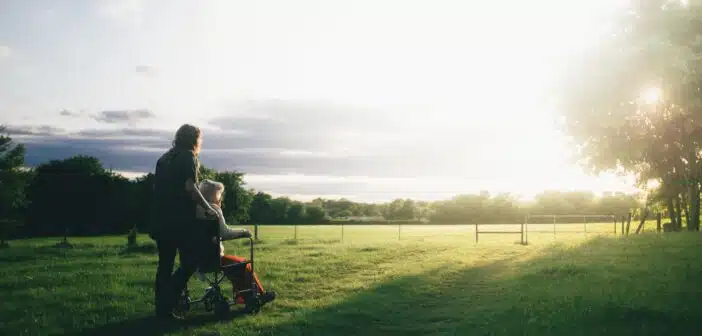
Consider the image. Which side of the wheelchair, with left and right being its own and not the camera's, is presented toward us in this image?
right

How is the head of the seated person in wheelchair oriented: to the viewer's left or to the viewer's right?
to the viewer's right

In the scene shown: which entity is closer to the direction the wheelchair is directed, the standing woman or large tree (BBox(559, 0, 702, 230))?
the large tree

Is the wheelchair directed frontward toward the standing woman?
no

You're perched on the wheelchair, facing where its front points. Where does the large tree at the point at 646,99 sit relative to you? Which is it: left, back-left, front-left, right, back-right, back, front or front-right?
front-left
